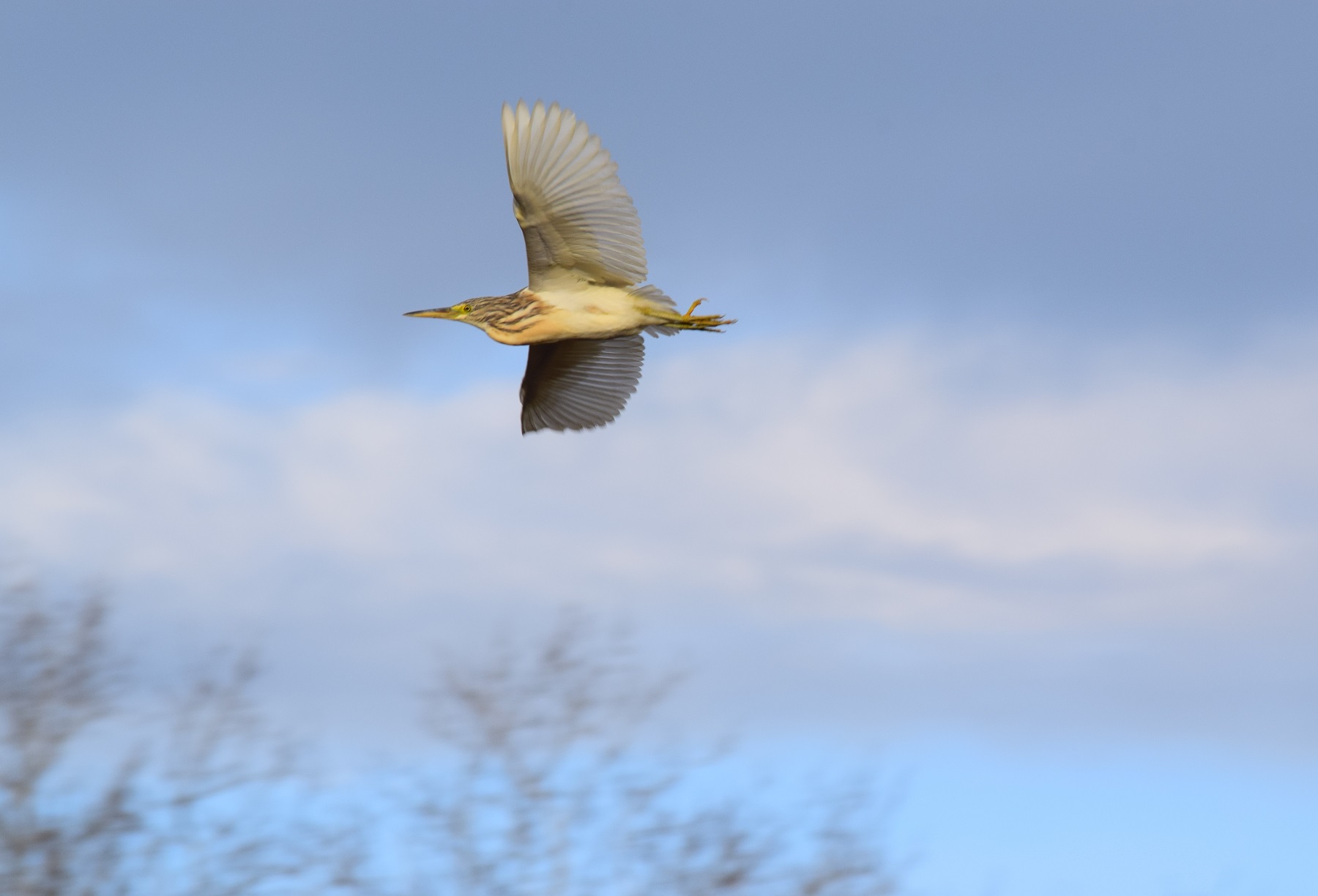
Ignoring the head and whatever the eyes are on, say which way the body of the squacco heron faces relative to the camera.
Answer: to the viewer's left
